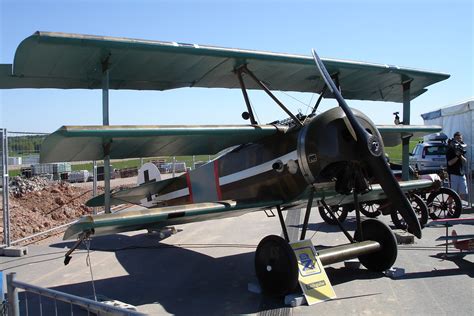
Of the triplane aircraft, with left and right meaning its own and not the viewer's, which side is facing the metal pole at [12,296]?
right

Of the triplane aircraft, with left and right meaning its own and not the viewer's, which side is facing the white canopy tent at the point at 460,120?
left

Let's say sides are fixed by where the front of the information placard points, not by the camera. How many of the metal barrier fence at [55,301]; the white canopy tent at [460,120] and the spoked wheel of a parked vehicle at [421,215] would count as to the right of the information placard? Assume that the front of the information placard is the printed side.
1

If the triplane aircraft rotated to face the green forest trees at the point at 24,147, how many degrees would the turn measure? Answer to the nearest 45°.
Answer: approximately 180°

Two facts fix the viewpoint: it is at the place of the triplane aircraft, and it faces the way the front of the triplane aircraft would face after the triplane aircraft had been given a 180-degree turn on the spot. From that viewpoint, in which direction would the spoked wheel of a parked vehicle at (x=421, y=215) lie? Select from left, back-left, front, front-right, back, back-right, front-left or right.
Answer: right

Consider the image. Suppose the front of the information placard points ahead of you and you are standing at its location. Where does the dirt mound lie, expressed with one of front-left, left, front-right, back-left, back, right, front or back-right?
back

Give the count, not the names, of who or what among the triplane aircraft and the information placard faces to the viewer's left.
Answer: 0
